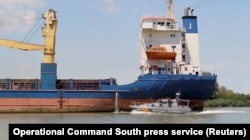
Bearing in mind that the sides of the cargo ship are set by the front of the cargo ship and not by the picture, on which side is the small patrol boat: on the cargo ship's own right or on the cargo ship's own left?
on the cargo ship's own left

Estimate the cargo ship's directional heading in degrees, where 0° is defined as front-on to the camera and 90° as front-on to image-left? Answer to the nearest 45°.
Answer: approximately 90°
